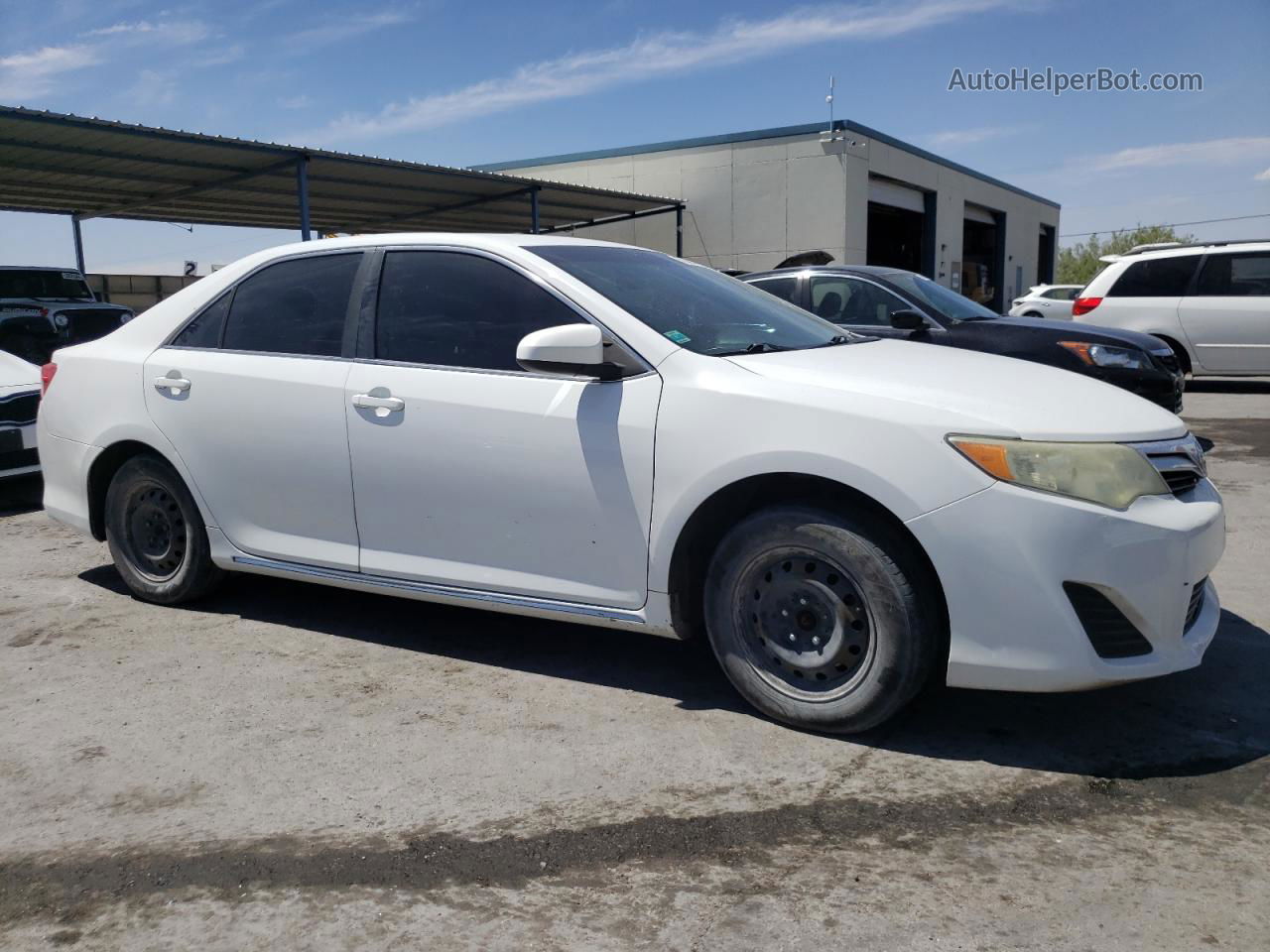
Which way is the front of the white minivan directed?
to the viewer's right

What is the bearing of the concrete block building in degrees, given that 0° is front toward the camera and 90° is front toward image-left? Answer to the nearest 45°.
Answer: approximately 315°

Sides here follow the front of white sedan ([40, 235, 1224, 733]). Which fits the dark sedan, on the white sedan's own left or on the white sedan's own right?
on the white sedan's own left

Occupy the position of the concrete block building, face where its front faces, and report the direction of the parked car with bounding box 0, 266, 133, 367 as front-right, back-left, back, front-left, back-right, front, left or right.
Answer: right

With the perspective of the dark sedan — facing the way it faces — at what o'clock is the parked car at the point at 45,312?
The parked car is roughly at 5 o'clock from the dark sedan.

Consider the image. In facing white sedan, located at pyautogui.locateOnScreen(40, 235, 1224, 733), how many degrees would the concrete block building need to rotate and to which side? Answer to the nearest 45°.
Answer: approximately 45° to its right

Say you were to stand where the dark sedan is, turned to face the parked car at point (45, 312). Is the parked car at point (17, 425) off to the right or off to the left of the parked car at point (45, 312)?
left

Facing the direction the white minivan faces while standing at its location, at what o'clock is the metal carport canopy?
The metal carport canopy is roughly at 6 o'clock from the white minivan.

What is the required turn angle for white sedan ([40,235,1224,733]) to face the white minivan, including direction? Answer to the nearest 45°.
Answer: approximately 90° to its left

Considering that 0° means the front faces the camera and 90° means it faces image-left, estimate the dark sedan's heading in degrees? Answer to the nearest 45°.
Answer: approximately 315°
